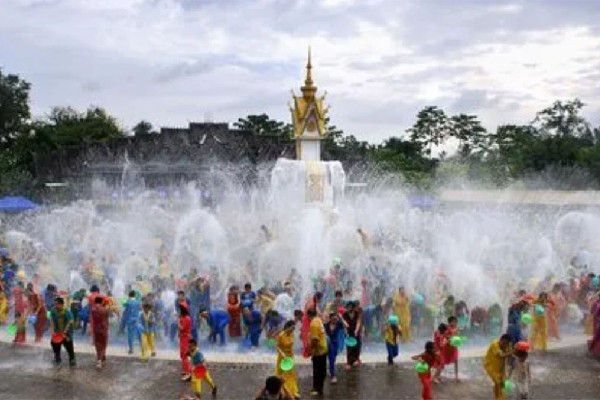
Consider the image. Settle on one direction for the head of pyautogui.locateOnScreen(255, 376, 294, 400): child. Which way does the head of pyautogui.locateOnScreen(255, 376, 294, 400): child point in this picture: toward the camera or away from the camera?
away from the camera

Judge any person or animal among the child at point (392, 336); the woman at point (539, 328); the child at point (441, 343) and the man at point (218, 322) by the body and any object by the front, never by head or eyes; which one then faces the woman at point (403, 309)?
the child at point (392, 336)

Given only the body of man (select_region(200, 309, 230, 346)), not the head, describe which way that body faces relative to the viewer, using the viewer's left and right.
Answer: facing to the left of the viewer

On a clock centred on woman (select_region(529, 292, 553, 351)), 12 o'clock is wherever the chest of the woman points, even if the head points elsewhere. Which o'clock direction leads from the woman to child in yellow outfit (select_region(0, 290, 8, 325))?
The child in yellow outfit is roughly at 3 o'clock from the woman.
